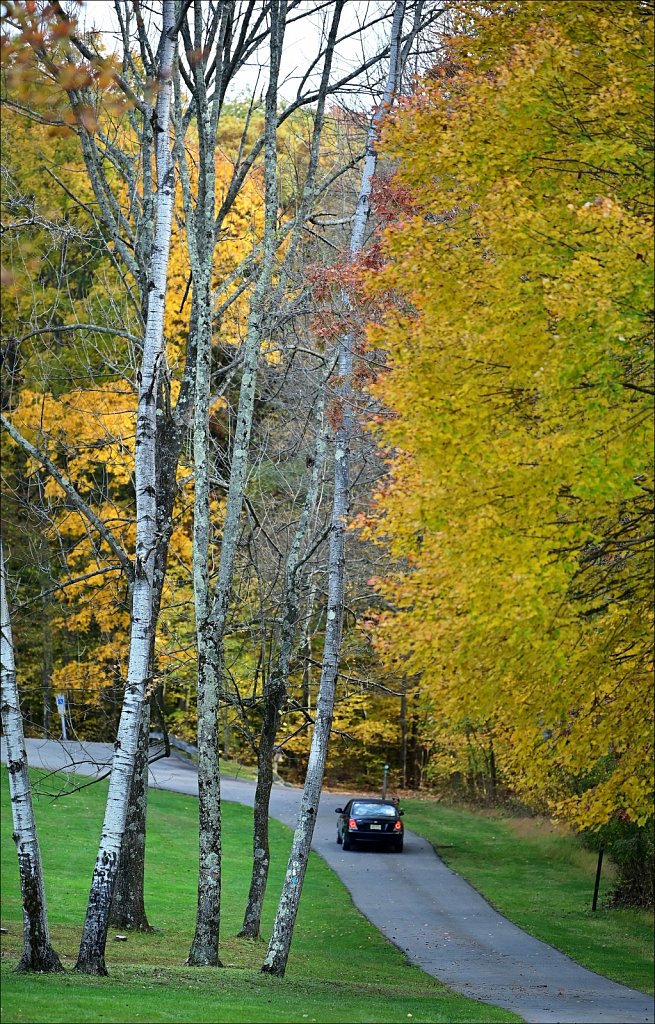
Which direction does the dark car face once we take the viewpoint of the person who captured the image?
facing away from the viewer
